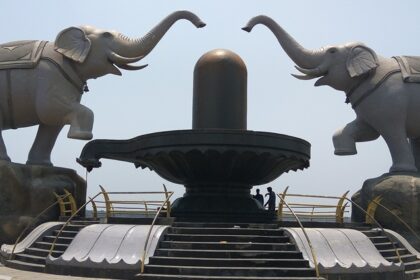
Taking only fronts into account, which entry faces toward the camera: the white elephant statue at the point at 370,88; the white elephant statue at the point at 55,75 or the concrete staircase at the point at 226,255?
the concrete staircase

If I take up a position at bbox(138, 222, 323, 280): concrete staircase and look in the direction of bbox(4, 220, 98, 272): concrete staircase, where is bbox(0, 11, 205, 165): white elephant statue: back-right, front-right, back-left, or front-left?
front-right

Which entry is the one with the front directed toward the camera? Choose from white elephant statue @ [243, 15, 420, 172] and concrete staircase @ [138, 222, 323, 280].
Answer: the concrete staircase

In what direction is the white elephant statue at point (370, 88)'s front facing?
to the viewer's left

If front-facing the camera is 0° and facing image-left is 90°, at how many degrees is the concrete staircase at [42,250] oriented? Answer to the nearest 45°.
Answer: approximately 45°

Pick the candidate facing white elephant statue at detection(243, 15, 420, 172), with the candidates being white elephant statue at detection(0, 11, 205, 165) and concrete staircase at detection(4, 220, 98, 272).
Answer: white elephant statue at detection(0, 11, 205, 165)

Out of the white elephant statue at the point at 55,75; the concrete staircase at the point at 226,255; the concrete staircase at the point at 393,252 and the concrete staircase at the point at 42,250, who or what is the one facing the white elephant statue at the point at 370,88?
the white elephant statue at the point at 55,75

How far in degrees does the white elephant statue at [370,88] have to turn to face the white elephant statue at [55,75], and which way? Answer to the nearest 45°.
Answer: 0° — it already faces it

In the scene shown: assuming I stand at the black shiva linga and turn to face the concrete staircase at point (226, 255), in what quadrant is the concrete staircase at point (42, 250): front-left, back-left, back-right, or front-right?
front-right

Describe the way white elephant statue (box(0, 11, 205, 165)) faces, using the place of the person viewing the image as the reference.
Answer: facing to the right of the viewer

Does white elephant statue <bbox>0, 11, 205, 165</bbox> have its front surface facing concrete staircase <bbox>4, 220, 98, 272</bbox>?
no

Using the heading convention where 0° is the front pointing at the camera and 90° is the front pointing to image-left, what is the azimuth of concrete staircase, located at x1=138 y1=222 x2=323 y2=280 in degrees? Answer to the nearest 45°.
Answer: approximately 0°

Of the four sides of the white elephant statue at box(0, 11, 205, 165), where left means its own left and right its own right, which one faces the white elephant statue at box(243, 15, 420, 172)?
front

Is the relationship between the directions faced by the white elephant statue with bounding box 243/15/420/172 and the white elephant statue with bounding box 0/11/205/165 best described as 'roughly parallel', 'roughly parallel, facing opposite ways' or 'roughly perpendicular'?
roughly parallel, facing opposite ways

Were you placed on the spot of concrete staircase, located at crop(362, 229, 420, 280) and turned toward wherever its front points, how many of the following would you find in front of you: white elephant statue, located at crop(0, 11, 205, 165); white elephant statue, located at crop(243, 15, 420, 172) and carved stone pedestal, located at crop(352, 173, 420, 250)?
0

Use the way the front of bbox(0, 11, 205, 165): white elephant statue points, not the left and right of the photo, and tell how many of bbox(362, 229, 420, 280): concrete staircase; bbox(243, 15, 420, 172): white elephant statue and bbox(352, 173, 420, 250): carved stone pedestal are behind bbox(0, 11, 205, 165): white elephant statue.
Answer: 0

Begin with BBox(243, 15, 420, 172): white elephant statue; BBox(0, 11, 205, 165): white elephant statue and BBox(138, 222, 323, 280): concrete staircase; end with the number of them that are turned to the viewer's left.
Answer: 1

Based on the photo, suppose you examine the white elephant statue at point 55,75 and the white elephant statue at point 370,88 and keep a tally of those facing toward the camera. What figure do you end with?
0

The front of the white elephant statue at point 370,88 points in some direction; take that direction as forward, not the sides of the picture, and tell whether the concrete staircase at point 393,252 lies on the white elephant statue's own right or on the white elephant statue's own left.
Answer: on the white elephant statue's own left

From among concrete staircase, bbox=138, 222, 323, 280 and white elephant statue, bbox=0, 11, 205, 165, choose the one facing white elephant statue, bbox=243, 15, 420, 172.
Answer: white elephant statue, bbox=0, 11, 205, 165

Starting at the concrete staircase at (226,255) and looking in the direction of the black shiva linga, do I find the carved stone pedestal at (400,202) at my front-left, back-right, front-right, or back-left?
front-right

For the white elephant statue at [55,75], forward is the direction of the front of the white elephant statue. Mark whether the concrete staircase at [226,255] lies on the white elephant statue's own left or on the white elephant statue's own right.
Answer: on the white elephant statue's own right

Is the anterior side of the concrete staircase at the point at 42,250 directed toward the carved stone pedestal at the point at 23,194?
no
